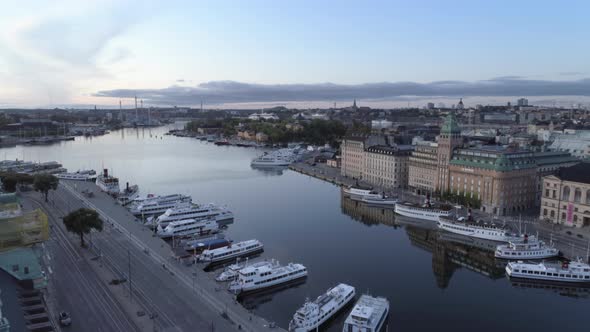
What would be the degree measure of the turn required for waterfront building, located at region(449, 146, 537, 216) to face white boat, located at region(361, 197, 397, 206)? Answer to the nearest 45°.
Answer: approximately 45° to its right

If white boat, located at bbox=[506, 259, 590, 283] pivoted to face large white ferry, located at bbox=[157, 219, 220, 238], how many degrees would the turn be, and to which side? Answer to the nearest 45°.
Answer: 0° — it already faces it

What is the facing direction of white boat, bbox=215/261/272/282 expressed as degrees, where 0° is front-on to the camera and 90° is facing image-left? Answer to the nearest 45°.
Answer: approximately 45°

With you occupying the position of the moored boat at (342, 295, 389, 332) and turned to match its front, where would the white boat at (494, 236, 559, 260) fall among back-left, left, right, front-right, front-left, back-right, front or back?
back

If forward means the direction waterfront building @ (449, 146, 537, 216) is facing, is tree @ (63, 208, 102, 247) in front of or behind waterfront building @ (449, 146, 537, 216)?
in front
